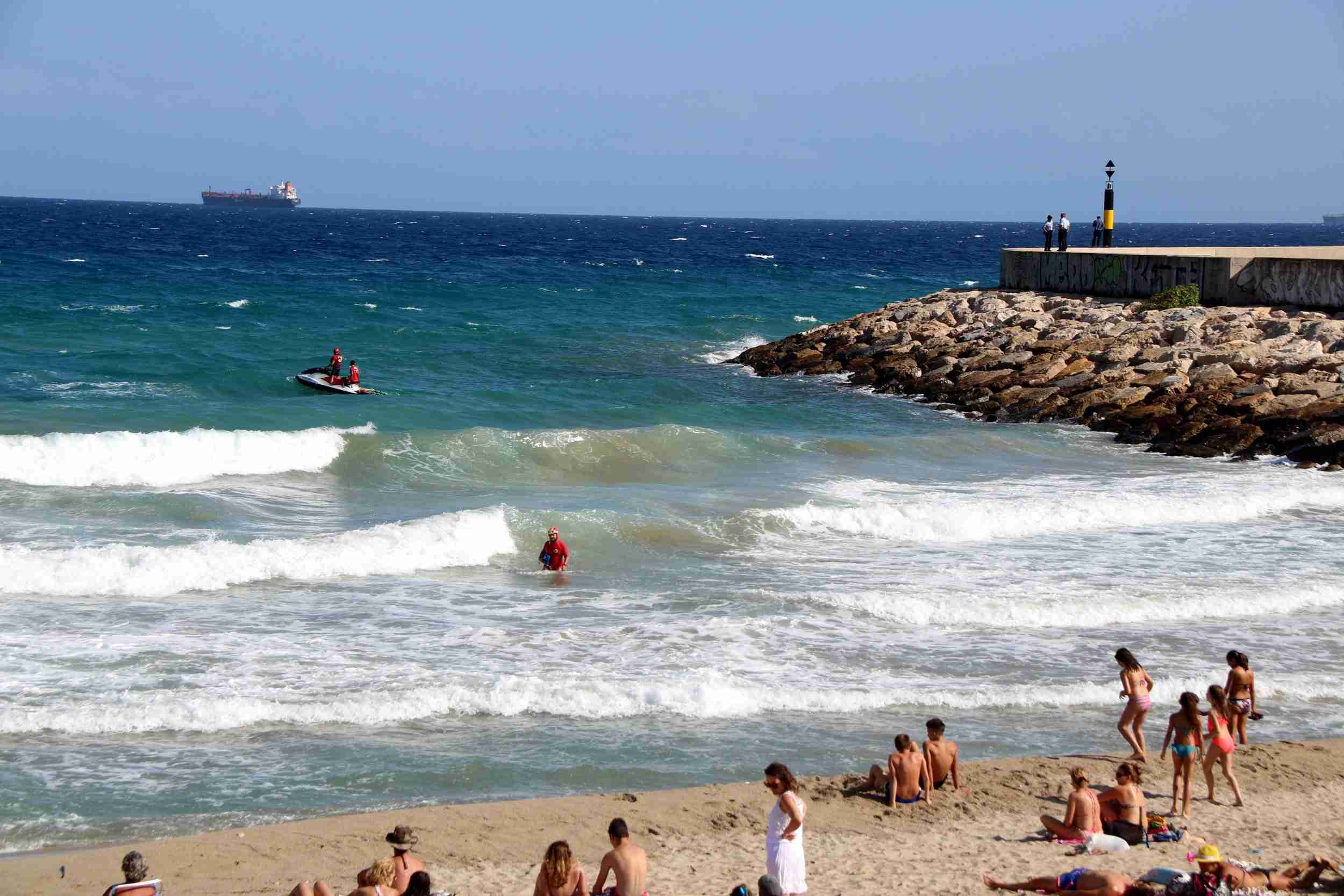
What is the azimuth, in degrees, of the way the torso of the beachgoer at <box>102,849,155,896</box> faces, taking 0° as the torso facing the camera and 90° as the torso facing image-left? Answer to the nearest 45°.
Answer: approximately 180°

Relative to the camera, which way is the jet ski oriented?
to the viewer's left

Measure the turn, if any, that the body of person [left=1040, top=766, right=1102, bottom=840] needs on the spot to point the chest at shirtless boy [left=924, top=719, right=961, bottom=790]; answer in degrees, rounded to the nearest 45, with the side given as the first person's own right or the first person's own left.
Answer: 0° — they already face them

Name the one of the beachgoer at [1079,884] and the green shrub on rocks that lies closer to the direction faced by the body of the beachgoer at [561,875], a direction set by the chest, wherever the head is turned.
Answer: the green shrub on rocks

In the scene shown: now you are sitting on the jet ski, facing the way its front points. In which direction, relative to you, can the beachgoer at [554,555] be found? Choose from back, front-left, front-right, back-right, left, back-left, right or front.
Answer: left

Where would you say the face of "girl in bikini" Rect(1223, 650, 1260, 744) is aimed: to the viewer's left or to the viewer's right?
to the viewer's left

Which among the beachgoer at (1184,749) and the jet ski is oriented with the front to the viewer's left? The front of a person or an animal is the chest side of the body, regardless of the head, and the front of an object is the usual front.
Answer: the jet ski

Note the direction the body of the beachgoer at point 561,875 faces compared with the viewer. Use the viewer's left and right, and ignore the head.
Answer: facing away from the viewer

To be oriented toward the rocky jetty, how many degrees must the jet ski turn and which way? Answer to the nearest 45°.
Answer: approximately 180°

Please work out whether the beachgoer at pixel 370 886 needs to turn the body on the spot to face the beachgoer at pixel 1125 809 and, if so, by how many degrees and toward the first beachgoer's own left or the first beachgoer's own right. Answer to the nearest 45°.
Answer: approximately 135° to the first beachgoer's own right

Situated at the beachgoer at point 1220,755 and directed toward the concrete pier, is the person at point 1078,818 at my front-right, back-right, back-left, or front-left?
back-left

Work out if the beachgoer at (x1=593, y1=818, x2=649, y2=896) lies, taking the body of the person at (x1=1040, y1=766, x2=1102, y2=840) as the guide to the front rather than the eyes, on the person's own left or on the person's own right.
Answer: on the person's own left

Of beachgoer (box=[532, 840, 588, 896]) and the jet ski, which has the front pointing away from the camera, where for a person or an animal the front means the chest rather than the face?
the beachgoer
